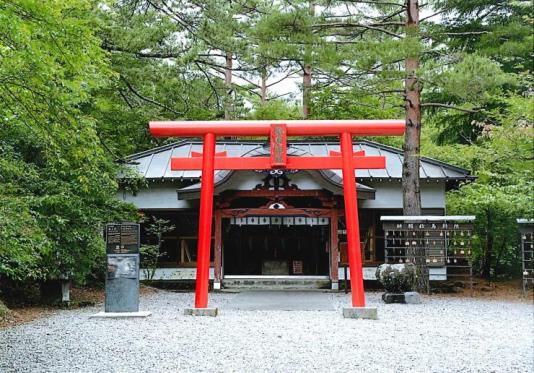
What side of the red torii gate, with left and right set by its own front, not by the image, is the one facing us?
front

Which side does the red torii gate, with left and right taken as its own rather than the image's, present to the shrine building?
back

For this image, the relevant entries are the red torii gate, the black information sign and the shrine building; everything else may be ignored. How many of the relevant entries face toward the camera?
3

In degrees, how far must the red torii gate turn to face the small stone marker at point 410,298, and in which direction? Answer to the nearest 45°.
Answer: approximately 135° to its left

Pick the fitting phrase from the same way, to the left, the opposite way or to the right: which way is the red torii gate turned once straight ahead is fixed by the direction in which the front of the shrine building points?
the same way

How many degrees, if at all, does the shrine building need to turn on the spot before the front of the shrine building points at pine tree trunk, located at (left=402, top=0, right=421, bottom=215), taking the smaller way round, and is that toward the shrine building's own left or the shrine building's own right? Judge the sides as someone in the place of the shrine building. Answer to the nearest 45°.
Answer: approximately 45° to the shrine building's own left

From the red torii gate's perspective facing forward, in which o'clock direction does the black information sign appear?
The black information sign is roughly at 3 o'clock from the red torii gate.

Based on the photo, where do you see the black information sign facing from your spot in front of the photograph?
facing the viewer

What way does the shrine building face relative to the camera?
toward the camera

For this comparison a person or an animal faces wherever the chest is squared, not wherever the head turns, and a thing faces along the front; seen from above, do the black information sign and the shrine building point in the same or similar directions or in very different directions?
same or similar directions

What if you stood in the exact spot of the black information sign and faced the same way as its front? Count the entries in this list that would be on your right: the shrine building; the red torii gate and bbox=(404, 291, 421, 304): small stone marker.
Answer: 0

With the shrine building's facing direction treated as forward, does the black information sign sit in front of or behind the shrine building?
in front

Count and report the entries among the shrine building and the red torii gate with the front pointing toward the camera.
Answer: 2

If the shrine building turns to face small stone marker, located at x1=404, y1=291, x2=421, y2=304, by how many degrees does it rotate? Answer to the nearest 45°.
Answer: approximately 45° to its left

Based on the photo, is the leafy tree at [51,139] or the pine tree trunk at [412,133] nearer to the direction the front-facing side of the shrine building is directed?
the leafy tree
